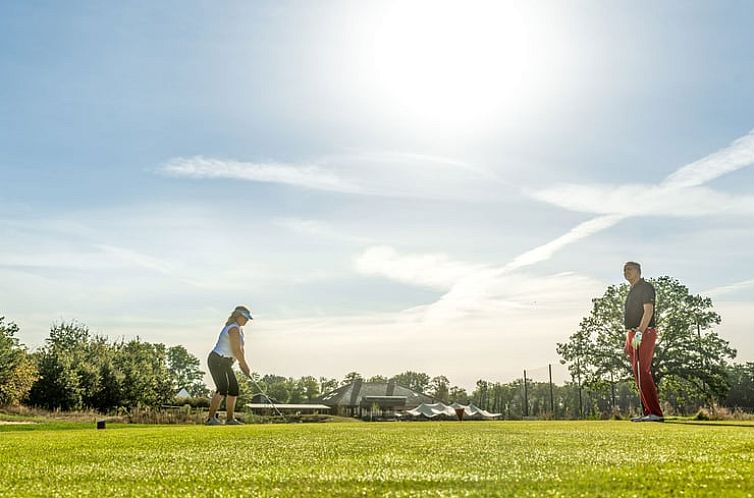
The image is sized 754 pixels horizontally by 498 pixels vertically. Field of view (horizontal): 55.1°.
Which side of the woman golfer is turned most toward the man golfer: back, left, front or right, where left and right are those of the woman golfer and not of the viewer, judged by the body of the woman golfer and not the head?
front

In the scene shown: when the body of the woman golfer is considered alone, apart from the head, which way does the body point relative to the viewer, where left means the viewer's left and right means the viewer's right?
facing to the right of the viewer

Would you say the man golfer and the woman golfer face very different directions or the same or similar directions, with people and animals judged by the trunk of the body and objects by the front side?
very different directions

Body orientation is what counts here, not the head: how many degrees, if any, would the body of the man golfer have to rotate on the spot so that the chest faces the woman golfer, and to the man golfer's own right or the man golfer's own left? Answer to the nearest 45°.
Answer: approximately 45° to the man golfer's own right

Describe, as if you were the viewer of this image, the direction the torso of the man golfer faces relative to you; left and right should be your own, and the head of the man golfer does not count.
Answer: facing the viewer and to the left of the viewer

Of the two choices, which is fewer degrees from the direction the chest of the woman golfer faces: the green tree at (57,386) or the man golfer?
the man golfer

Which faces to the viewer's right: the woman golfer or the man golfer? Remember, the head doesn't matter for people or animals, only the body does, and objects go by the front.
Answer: the woman golfer

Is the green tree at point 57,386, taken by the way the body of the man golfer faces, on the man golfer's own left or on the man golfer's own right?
on the man golfer's own right

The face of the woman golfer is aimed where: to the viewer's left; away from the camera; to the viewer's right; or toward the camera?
to the viewer's right

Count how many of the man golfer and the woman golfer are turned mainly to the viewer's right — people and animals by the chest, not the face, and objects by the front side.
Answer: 1
